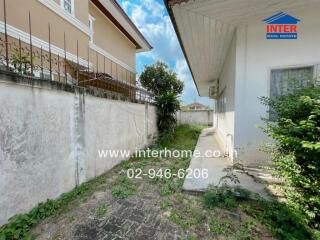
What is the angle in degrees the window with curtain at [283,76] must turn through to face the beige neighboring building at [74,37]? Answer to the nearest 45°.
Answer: approximately 45° to its right

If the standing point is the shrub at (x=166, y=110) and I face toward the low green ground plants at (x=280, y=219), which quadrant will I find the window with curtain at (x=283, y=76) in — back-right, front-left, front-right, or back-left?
front-left

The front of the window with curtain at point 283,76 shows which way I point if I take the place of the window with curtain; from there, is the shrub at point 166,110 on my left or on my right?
on my right

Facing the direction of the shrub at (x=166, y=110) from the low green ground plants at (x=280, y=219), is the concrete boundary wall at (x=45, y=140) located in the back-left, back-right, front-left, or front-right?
front-left

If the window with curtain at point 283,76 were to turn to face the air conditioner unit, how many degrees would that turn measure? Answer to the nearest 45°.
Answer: approximately 135° to its right

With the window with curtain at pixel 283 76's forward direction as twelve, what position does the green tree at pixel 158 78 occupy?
The green tree is roughly at 4 o'clock from the window with curtain.

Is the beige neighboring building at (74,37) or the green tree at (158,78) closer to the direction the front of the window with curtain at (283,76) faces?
the beige neighboring building

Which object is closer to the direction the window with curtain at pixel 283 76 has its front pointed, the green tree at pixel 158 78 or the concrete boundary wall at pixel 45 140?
the concrete boundary wall
